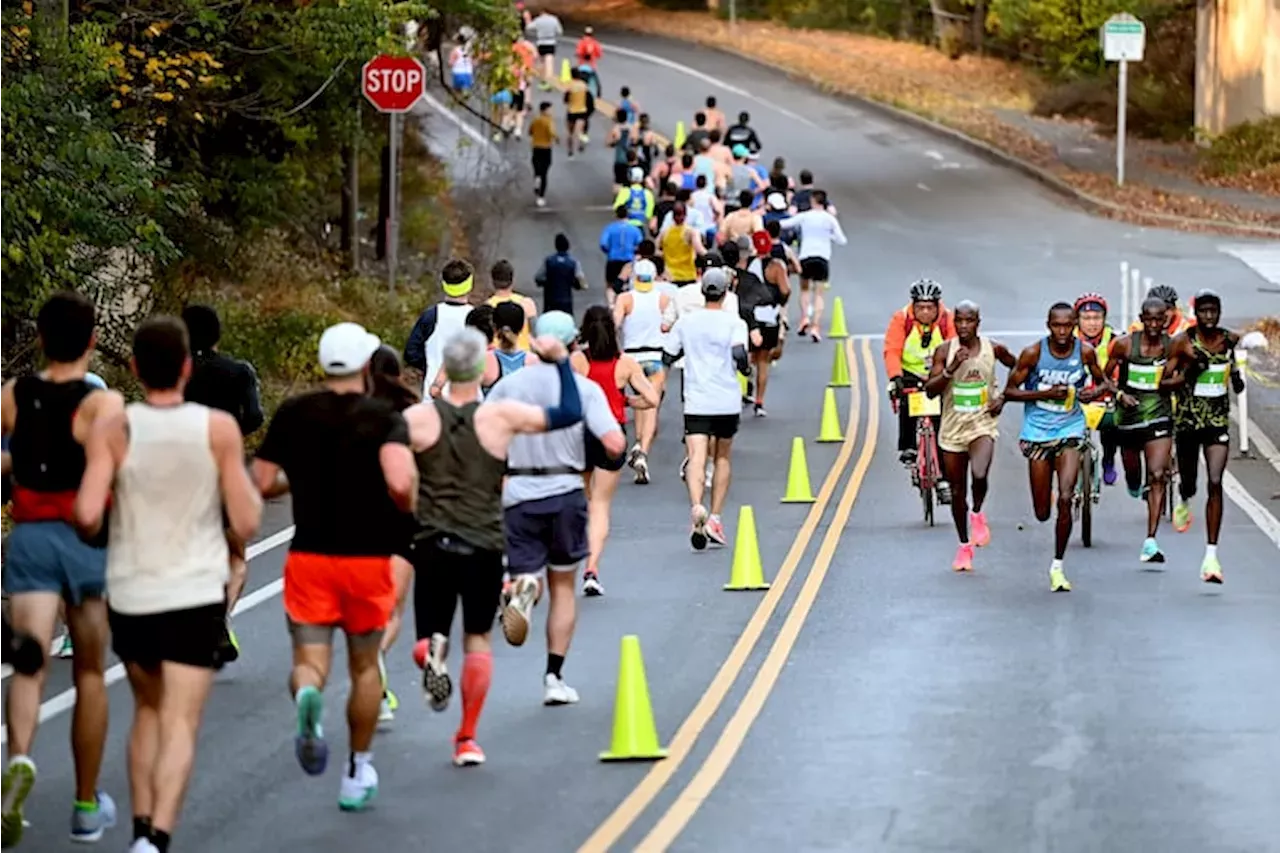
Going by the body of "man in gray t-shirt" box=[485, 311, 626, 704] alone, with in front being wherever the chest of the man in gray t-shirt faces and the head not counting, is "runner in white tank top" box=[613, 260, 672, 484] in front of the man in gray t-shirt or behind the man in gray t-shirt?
in front

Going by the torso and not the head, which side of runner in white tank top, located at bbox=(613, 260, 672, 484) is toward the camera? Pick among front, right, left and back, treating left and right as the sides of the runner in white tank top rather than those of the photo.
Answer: back

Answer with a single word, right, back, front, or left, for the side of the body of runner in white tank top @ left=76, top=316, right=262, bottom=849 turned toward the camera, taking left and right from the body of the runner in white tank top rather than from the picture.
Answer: back

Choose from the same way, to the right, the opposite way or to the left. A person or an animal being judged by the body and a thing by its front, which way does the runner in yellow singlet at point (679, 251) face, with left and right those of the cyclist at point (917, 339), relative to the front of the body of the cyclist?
the opposite way

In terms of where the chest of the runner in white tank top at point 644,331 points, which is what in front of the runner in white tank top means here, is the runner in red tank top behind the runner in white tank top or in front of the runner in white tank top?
behind

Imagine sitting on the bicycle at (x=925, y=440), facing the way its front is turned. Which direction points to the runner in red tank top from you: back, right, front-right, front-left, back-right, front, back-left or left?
front-right

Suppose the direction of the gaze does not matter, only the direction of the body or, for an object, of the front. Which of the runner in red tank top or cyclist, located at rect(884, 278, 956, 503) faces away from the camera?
the runner in red tank top

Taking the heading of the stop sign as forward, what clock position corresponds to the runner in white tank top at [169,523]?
The runner in white tank top is roughly at 12 o'clock from the stop sign.

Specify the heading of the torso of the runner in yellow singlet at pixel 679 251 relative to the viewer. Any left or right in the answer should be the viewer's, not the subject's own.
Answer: facing away from the viewer

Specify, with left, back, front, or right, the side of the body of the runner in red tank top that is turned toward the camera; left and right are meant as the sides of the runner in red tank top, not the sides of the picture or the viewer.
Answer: back

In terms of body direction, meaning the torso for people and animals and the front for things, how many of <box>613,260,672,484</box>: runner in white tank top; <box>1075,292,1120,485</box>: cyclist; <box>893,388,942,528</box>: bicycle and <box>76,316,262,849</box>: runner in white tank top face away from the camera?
2

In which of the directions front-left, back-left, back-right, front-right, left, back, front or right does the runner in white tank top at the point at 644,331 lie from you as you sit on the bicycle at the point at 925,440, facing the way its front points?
back-right

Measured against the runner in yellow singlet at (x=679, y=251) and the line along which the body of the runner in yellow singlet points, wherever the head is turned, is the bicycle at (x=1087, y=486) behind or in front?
behind

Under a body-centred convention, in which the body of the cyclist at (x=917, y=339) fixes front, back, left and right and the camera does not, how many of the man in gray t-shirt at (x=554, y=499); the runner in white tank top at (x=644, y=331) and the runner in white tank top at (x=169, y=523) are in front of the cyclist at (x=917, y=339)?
2

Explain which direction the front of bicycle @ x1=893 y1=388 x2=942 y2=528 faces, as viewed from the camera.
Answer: facing the viewer

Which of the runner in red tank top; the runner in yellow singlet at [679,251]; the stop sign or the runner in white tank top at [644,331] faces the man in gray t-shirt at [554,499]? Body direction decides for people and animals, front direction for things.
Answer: the stop sign

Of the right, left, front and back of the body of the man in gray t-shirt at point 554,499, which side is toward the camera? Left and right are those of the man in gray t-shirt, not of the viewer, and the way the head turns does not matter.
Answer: back

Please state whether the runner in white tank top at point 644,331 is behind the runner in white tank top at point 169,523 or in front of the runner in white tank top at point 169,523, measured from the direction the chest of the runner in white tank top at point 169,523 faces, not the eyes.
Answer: in front

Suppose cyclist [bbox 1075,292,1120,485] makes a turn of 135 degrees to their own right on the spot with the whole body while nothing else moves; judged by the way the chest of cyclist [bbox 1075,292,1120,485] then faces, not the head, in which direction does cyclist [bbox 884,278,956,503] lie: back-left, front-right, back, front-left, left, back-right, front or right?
front

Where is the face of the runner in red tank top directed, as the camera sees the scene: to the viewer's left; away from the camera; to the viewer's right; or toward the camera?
away from the camera
